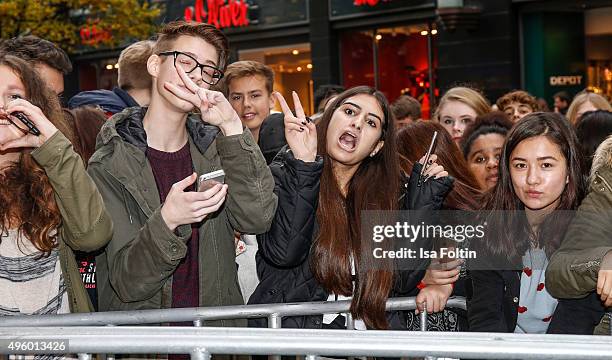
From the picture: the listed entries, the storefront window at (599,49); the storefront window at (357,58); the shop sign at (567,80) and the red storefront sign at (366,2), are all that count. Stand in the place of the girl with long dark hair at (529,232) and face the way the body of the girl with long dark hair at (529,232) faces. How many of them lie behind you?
4

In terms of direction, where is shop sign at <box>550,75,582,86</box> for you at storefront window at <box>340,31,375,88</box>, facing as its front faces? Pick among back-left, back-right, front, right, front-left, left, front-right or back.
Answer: front-left

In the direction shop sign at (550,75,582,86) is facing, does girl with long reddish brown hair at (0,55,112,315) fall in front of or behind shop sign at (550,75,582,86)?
in front

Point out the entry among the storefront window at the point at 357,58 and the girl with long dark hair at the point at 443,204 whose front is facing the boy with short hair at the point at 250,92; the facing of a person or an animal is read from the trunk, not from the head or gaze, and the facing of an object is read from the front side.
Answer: the storefront window

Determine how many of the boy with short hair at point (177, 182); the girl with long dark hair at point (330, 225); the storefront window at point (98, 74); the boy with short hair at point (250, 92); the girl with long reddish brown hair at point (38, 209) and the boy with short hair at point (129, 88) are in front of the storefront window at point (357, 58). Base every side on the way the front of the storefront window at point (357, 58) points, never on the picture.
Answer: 5

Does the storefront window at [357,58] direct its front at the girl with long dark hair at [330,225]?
yes

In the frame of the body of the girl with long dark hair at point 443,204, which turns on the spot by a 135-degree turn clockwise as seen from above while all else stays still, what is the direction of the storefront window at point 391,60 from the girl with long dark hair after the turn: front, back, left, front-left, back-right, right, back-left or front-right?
front

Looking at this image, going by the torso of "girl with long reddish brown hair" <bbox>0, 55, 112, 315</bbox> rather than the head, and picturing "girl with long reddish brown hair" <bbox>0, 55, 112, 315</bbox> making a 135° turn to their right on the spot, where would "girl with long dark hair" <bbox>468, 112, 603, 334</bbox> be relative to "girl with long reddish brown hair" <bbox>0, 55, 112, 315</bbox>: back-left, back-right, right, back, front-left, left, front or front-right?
back-right

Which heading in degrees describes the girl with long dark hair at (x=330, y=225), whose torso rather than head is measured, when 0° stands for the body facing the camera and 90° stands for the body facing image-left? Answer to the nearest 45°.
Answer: approximately 0°

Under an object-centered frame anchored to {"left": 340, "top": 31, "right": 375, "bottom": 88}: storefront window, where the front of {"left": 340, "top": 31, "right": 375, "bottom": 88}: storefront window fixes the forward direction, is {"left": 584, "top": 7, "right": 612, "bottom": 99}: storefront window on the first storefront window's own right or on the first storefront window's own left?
on the first storefront window's own left

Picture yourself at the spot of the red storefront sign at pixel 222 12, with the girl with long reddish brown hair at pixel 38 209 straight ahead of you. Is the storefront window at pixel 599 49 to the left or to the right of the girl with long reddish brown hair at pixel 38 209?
left
